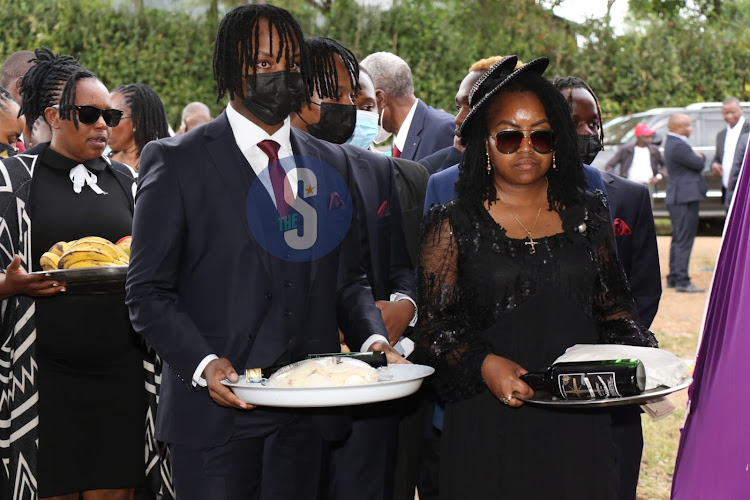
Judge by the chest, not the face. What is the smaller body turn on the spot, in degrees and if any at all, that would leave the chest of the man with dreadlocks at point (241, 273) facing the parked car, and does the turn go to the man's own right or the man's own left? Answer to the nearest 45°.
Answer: approximately 90° to the man's own left

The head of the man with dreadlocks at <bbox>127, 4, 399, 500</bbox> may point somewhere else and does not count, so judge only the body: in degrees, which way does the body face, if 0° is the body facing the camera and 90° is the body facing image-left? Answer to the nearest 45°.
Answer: approximately 315°

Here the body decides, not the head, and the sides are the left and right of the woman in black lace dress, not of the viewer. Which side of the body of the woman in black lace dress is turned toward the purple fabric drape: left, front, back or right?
left

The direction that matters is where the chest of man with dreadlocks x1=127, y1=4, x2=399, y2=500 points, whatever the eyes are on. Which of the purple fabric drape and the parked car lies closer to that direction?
the purple fabric drape

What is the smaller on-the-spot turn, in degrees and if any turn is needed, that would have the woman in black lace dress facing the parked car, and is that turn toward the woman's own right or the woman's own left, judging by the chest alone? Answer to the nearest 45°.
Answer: approximately 180°

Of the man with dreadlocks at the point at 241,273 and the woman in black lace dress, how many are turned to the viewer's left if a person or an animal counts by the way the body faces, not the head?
0

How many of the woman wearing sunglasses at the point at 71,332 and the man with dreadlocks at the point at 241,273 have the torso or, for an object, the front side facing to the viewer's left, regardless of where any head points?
0

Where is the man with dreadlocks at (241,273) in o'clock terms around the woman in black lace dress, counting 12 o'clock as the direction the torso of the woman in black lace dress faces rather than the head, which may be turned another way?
The man with dreadlocks is roughly at 2 o'clock from the woman in black lace dress.
